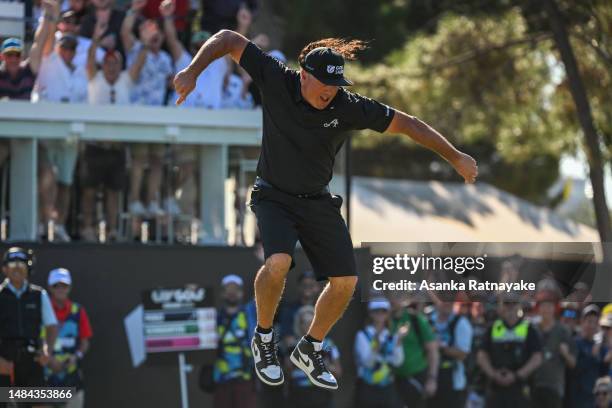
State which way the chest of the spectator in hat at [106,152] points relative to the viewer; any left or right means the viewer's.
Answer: facing the viewer

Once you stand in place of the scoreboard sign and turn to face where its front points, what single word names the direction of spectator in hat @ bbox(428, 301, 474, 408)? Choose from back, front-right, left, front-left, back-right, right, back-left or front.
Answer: left

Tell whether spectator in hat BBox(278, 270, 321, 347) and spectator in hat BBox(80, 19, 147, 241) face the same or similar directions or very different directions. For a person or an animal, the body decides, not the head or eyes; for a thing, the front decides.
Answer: same or similar directions

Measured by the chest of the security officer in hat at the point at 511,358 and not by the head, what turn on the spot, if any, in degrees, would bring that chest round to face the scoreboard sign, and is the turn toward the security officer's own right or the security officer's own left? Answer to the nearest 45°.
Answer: approximately 90° to the security officer's own right

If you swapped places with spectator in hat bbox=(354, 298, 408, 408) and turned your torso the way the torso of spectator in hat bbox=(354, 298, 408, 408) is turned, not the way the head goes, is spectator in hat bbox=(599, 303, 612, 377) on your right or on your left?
on your left

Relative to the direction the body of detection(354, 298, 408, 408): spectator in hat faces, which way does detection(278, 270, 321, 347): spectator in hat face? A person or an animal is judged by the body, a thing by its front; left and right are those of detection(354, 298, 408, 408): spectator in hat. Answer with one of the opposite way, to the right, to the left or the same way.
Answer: the same way

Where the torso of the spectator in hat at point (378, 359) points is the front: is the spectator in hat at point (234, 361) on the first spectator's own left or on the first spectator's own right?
on the first spectator's own right

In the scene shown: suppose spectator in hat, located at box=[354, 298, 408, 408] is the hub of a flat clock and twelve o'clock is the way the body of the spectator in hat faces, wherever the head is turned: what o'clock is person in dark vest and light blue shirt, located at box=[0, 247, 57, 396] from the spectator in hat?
The person in dark vest and light blue shirt is roughly at 2 o'clock from the spectator in hat.

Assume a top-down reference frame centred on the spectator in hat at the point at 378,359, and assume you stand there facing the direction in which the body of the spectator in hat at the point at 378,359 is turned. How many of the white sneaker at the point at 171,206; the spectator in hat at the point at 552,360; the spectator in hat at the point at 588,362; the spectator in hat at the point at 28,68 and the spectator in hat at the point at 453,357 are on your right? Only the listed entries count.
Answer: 2

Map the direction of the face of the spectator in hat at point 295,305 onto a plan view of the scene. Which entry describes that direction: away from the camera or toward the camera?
toward the camera

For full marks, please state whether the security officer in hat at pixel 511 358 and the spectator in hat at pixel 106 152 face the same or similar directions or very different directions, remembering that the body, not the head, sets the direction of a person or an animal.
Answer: same or similar directions

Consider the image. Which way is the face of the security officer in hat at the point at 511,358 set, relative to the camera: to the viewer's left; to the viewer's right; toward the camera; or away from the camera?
toward the camera

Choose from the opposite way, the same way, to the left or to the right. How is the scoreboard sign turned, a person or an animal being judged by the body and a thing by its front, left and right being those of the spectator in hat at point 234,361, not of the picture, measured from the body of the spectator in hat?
the same way

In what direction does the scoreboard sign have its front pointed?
toward the camera

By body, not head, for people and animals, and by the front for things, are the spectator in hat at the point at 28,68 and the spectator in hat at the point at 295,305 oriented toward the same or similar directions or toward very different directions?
same or similar directions

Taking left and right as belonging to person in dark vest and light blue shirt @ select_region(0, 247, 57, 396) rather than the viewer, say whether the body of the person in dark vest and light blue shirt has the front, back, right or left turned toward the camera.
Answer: front

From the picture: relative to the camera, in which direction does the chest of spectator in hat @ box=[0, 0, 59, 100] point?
toward the camera
